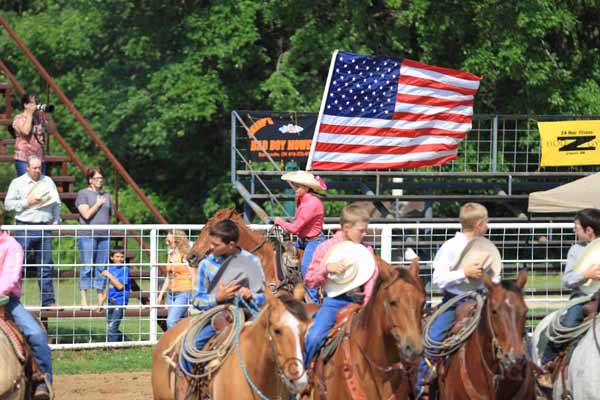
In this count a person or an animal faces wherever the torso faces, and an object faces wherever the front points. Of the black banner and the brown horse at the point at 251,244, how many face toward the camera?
1

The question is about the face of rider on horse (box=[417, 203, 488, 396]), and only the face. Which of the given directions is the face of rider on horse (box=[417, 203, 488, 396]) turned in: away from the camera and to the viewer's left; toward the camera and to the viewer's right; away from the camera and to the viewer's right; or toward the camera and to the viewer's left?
away from the camera and to the viewer's right

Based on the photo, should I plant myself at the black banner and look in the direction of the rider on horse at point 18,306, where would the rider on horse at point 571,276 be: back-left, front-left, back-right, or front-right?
front-left

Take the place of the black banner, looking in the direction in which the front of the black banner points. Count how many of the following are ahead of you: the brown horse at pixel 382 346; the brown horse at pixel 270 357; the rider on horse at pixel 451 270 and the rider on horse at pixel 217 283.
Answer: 4

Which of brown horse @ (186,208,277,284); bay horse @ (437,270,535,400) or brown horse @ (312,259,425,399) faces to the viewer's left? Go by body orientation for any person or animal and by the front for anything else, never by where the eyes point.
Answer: brown horse @ (186,208,277,284)

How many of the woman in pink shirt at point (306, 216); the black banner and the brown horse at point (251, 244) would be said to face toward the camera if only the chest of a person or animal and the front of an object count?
1

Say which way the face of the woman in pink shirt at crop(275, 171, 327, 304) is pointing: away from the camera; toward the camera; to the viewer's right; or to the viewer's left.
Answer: to the viewer's left

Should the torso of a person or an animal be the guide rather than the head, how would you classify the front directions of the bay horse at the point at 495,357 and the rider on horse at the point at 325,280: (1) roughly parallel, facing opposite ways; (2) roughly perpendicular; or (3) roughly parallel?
roughly parallel

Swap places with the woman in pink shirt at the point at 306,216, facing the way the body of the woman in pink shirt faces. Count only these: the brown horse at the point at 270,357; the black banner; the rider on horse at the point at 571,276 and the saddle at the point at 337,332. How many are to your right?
1

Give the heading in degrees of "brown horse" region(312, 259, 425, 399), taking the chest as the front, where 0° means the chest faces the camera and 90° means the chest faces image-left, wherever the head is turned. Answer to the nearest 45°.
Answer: approximately 315°

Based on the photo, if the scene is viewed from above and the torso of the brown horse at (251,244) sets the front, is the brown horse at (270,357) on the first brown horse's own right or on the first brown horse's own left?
on the first brown horse's own left

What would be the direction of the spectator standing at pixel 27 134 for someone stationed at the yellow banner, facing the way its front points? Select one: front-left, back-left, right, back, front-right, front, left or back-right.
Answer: front-right

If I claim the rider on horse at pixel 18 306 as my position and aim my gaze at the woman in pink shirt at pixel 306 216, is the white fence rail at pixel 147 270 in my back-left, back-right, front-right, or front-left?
front-left

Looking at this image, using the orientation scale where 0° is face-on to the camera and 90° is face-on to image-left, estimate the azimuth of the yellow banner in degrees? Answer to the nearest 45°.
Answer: approximately 0°

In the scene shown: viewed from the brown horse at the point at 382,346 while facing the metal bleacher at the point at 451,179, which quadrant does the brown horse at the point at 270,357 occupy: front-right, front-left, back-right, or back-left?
back-left

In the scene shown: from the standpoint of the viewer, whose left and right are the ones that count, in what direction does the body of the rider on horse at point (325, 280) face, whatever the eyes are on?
facing the viewer and to the right of the viewer

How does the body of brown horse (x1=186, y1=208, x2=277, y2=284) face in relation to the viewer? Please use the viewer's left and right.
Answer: facing to the left of the viewer
